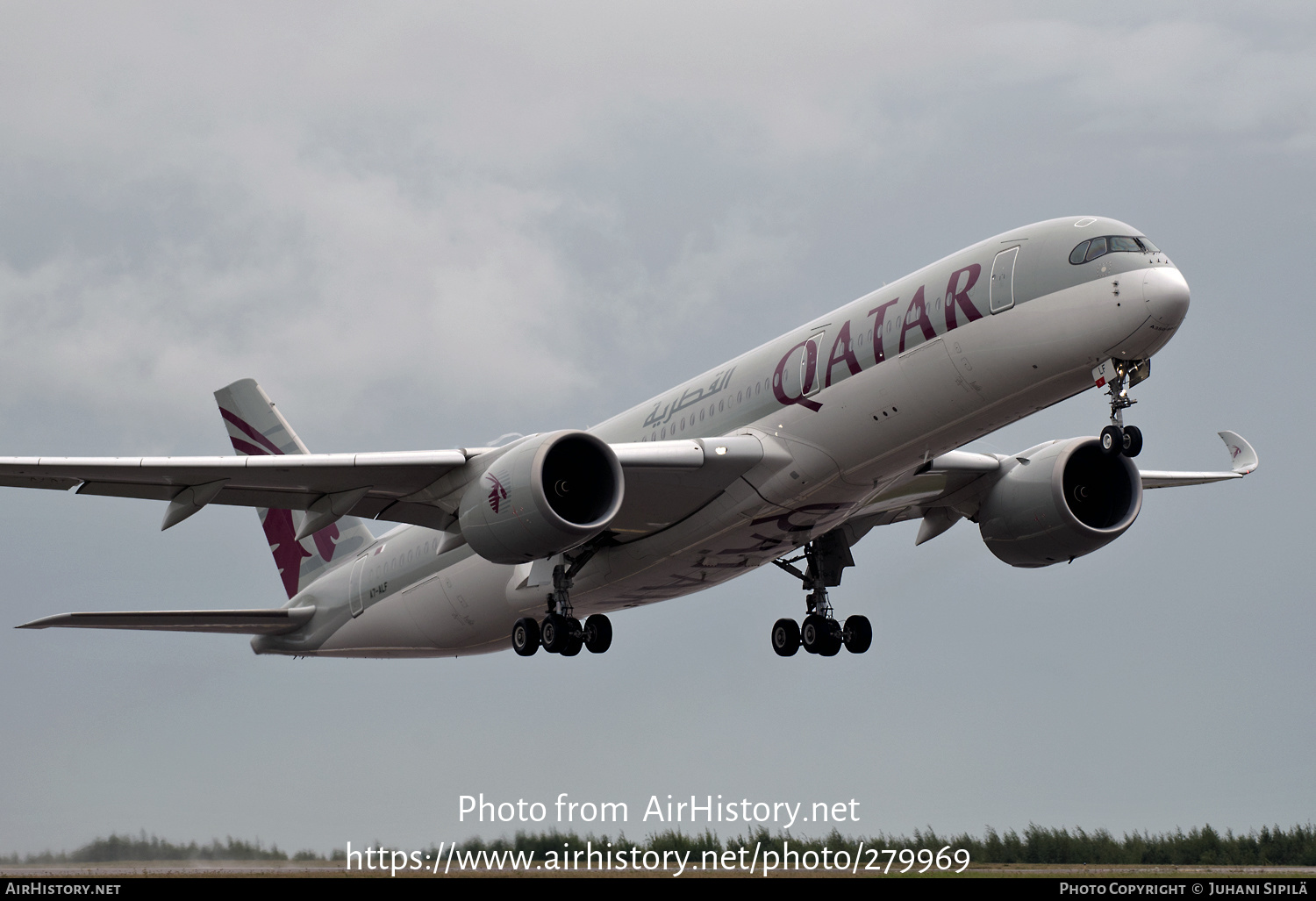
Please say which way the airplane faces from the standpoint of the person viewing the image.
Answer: facing the viewer and to the right of the viewer
